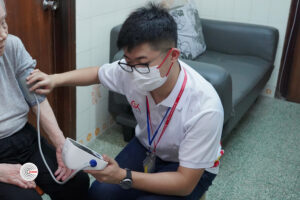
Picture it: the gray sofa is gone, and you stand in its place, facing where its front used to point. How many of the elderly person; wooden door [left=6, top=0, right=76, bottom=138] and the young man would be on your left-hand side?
0

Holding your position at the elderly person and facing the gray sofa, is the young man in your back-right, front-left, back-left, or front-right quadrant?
front-right

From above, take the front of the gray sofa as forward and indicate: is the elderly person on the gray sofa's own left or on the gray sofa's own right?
on the gray sofa's own right

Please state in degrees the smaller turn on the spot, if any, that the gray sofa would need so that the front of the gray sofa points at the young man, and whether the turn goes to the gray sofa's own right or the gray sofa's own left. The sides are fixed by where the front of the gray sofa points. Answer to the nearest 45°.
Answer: approximately 45° to the gray sofa's own right

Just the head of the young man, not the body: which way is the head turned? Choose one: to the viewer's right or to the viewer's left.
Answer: to the viewer's left

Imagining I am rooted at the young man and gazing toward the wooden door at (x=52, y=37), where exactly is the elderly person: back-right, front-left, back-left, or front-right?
front-left

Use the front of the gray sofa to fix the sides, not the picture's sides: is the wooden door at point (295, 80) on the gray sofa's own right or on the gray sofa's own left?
on the gray sofa's own left

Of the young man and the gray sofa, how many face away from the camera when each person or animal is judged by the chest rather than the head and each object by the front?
0

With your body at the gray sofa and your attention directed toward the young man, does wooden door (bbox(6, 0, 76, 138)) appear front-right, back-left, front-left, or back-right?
front-right

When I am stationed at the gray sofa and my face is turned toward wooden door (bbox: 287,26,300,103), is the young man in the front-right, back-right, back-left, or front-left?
back-right

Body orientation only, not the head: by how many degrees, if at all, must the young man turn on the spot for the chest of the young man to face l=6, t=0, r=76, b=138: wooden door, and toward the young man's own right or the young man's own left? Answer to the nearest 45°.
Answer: approximately 90° to the young man's own right

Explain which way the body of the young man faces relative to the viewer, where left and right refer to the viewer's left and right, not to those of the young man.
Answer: facing the viewer and to the left of the viewer

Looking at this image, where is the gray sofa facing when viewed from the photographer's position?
facing the viewer and to the right of the viewer

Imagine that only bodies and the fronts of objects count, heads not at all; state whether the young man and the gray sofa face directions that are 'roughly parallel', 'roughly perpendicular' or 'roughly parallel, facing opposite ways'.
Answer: roughly perpendicular

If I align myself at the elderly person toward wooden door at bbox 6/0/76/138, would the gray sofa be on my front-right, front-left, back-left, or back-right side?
front-right

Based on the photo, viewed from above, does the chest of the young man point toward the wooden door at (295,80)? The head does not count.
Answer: no

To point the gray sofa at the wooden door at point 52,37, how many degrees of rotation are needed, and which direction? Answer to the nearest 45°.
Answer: approximately 90° to its right

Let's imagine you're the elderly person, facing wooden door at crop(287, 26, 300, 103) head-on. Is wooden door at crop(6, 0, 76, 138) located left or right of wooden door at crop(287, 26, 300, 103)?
left

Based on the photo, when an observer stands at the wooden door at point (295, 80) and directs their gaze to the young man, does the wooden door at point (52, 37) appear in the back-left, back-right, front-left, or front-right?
front-right
